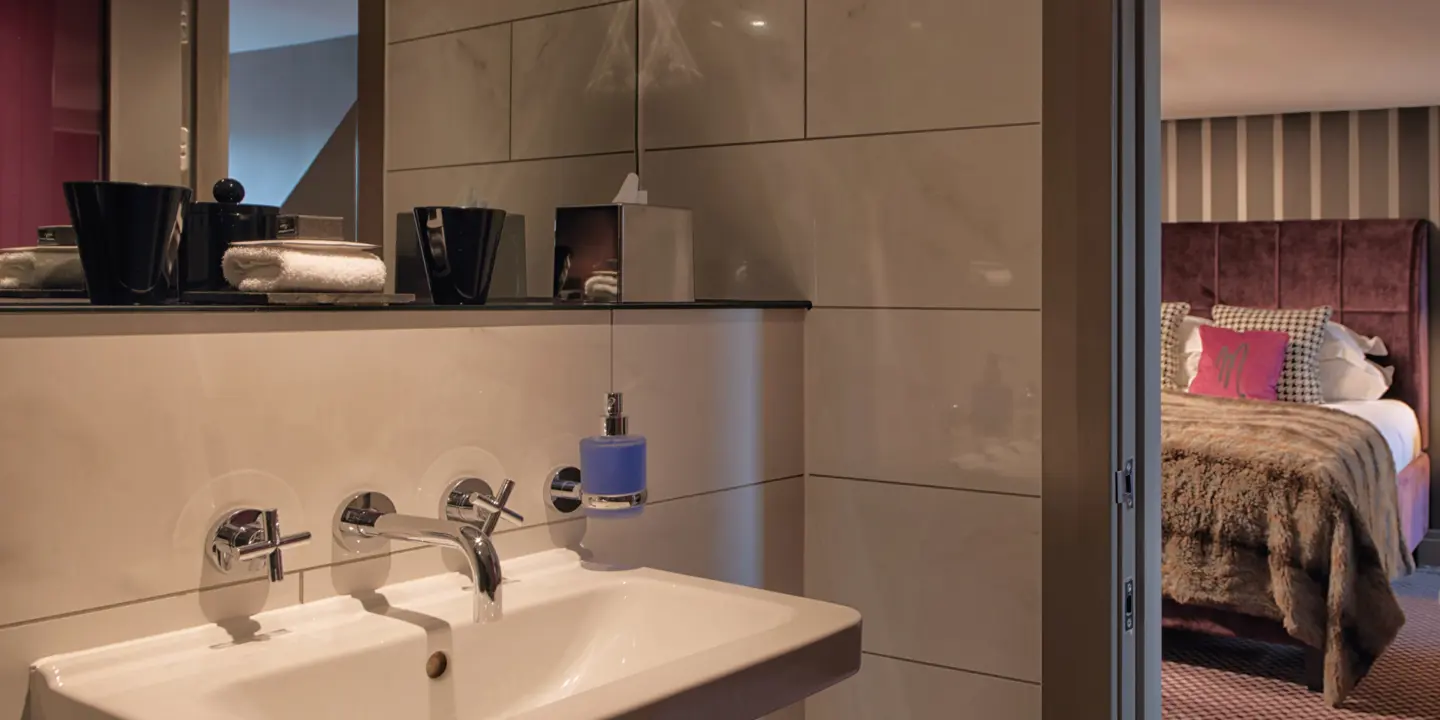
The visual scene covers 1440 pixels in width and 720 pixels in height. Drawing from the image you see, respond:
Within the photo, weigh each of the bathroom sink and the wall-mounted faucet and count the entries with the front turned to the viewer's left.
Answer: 0

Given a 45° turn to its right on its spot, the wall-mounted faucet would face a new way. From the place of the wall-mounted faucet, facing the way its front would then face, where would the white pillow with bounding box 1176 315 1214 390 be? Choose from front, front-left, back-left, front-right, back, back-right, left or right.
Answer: back-left

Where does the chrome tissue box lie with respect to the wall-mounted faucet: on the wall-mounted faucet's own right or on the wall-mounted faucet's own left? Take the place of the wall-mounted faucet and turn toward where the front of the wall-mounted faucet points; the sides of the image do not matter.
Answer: on the wall-mounted faucet's own left

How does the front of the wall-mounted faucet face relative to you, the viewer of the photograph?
facing the viewer and to the right of the viewer

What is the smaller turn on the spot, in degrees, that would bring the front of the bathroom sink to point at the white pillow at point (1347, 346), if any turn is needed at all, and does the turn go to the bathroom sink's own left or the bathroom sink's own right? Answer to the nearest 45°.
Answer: approximately 90° to the bathroom sink's own left

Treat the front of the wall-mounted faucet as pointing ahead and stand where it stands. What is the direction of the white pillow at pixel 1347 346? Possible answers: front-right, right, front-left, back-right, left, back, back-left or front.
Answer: left

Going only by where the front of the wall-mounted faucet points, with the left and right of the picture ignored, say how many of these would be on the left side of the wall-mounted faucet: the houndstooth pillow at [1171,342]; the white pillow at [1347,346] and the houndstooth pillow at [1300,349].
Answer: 3

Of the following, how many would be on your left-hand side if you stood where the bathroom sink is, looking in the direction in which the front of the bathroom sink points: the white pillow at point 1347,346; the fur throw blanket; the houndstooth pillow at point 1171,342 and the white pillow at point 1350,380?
4

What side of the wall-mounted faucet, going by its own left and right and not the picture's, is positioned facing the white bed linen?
left

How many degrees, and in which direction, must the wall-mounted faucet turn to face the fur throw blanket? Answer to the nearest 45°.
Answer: approximately 90° to its left

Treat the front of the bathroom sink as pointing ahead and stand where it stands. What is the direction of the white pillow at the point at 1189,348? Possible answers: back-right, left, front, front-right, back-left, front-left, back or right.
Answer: left

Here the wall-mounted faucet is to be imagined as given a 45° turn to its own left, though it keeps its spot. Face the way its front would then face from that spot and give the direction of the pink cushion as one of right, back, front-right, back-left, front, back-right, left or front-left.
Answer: front-left

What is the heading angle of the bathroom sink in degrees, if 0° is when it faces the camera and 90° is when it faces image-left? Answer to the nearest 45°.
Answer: approximately 315°

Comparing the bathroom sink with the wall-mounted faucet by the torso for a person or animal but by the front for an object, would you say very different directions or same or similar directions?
same or similar directions

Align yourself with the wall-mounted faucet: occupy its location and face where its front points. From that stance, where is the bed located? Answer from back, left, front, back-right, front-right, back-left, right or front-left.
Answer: left
